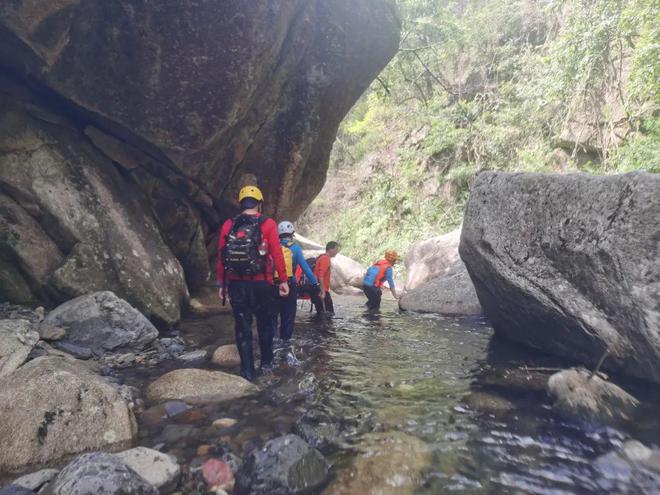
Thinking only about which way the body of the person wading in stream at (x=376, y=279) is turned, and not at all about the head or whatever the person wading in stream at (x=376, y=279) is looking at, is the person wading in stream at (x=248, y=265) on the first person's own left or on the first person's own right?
on the first person's own right

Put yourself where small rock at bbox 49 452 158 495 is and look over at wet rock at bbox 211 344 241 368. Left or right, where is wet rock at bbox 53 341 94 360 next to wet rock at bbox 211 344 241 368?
left

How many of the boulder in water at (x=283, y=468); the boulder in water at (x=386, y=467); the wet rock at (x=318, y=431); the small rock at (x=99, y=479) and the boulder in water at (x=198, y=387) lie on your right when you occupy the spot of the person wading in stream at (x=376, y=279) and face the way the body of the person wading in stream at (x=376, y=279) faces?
5

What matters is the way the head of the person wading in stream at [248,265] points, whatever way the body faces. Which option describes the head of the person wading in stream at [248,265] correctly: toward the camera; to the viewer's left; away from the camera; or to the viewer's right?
away from the camera

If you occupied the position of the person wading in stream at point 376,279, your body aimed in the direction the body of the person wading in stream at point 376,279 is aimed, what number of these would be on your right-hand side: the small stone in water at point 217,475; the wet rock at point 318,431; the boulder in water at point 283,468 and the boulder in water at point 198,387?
4

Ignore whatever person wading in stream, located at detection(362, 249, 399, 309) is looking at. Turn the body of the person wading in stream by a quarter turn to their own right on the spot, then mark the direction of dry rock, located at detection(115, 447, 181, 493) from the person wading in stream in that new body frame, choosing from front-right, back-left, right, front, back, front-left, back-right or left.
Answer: front

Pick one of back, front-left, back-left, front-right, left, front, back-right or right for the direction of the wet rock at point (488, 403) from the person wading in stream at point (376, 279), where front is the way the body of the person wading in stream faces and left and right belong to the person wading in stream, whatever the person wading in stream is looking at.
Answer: right

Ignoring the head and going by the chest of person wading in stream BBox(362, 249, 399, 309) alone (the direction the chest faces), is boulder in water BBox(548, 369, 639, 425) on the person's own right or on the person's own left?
on the person's own right

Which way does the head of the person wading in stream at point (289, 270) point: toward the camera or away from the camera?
away from the camera

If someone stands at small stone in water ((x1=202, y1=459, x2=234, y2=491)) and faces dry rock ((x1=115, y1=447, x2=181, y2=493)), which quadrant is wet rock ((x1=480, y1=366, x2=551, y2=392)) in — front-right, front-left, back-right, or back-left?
back-right

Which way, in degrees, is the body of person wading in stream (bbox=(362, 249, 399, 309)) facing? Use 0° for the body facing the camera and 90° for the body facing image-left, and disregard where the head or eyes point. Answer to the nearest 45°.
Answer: approximately 270°

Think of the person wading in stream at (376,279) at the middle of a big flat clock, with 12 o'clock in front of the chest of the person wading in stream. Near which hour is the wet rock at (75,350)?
The wet rock is roughly at 4 o'clock from the person wading in stream.
